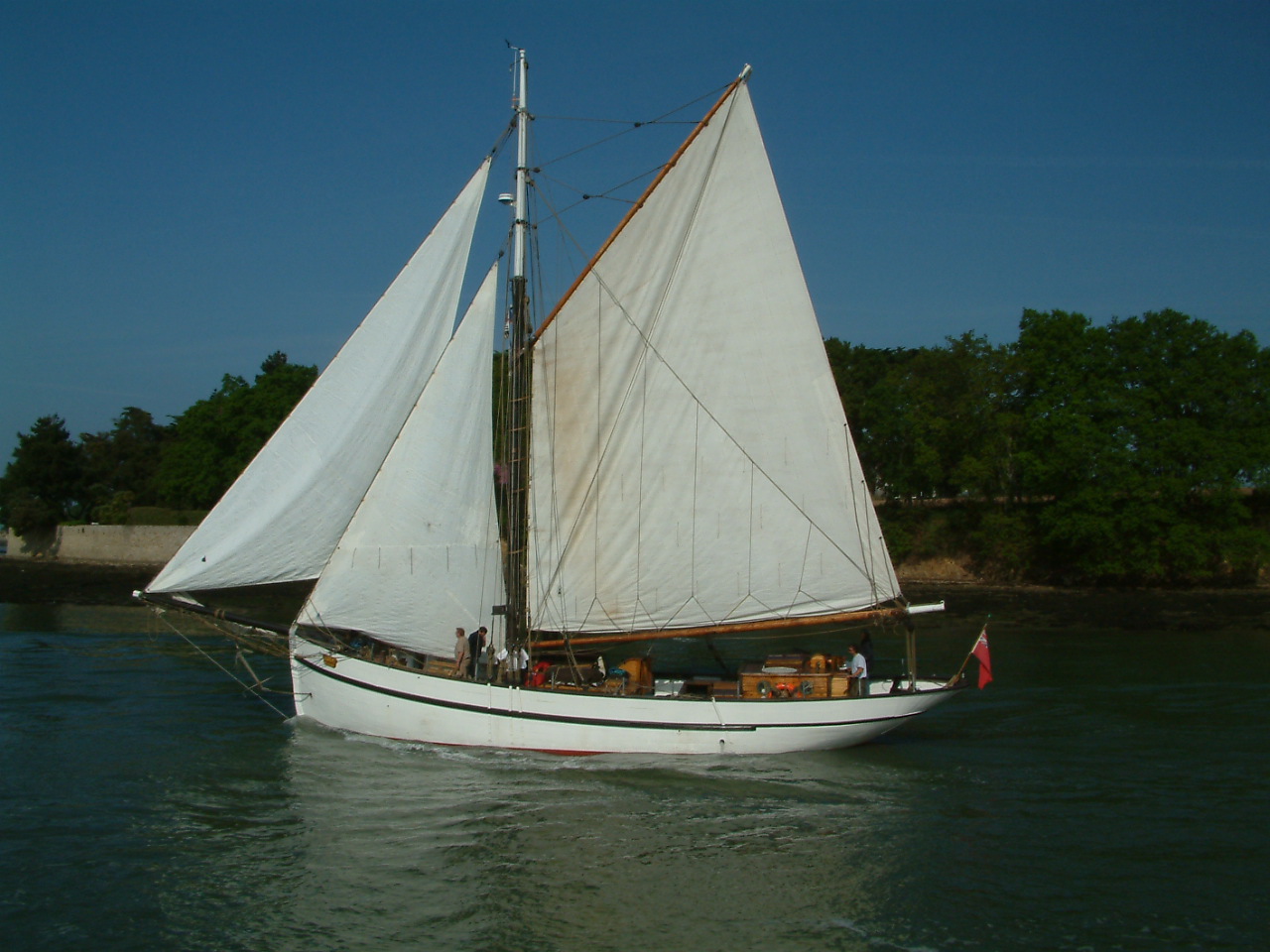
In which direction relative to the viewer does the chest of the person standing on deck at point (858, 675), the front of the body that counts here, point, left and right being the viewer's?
facing to the left of the viewer

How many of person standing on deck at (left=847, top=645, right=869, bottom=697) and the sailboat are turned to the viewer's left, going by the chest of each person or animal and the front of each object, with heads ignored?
2

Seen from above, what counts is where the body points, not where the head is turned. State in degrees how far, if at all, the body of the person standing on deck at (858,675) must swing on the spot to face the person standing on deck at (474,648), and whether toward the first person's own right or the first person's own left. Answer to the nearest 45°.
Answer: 0° — they already face them

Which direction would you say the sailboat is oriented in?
to the viewer's left
